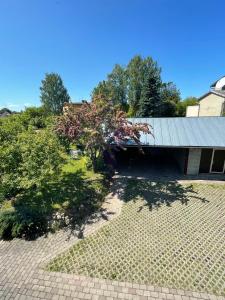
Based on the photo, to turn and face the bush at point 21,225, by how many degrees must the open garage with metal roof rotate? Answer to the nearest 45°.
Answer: approximately 45° to its right

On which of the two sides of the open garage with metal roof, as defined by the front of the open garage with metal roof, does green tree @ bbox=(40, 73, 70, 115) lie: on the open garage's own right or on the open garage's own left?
on the open garage's own right

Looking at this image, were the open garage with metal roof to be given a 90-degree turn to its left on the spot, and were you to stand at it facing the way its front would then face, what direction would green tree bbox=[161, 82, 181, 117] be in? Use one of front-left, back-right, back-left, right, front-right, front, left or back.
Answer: left

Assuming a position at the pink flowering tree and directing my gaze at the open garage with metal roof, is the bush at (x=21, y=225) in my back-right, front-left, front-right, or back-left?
back-right

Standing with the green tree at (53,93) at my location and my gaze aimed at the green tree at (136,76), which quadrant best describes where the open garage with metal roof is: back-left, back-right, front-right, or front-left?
front-right

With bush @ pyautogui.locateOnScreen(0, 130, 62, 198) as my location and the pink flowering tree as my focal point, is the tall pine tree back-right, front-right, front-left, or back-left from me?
front-left

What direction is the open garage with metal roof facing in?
toward the camera

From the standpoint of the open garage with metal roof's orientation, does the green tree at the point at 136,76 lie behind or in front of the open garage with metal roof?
behind

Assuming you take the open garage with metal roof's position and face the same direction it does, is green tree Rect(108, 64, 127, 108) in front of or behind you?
behind

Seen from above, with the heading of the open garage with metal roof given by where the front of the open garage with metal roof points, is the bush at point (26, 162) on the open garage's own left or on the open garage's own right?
on the open garage's own right

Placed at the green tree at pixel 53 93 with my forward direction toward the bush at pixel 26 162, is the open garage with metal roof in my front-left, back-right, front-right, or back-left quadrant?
front-left
